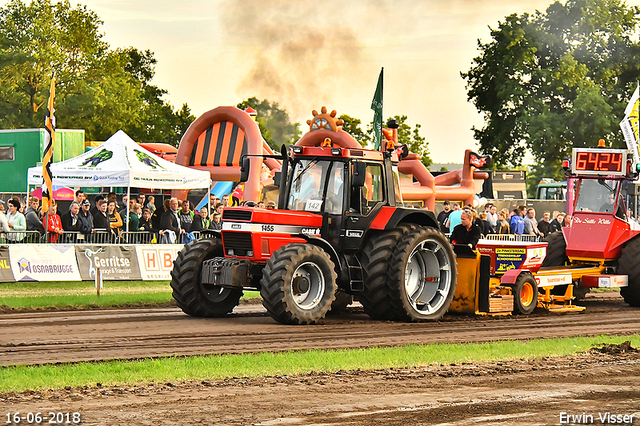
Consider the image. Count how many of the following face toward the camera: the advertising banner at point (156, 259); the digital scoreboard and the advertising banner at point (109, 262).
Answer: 3

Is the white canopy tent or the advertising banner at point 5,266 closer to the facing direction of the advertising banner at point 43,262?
the advertising banner

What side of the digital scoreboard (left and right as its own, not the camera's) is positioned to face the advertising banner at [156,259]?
right

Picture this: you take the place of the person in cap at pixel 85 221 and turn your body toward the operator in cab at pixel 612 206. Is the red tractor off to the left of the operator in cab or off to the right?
right

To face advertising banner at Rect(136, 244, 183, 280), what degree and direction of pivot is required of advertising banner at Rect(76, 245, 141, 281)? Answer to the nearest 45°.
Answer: approximately 135° to its left

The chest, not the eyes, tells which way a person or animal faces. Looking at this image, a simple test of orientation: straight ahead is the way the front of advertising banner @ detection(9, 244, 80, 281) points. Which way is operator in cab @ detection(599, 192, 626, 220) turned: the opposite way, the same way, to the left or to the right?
to the right

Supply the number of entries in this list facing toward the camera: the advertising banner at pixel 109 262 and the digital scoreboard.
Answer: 2

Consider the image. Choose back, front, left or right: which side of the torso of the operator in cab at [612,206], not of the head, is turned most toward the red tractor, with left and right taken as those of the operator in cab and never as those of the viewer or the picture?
front

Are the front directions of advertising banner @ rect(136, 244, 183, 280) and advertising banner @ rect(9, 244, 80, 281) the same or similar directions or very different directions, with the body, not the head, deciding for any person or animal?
same or similar directions

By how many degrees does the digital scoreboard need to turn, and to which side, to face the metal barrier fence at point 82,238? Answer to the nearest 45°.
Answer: approximately 90° to its right

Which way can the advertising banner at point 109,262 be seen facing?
toward the camera

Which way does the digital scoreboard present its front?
toward the camera

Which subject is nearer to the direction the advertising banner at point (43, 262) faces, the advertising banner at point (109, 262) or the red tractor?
the red tractor

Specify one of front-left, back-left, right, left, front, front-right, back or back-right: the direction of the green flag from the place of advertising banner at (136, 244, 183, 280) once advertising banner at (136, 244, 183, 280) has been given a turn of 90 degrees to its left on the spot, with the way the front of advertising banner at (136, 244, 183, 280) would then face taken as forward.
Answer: front

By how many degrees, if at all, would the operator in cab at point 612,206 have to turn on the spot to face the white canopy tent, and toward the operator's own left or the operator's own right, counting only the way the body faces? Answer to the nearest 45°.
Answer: approximately 45° to the operator's own right
